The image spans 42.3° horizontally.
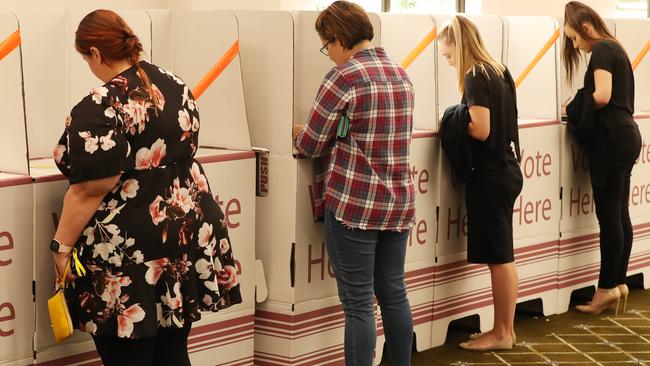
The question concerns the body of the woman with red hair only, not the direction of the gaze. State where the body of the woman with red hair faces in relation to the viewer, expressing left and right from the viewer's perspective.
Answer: facing away from the viewer and to the left of the viewer

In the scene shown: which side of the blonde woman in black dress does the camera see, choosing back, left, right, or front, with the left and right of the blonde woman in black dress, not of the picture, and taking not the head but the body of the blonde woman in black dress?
left

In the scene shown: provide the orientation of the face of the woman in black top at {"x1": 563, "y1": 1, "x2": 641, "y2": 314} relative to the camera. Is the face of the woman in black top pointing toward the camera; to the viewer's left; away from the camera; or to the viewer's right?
to the viewer's left

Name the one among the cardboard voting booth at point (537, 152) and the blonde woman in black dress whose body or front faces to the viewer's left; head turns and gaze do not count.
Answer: the blonde woman in black dress

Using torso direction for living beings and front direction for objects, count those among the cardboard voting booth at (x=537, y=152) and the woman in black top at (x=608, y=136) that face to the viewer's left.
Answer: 1

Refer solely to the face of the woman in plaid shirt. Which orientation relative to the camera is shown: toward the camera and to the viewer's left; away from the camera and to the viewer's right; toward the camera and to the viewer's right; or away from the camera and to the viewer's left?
away from the camera and to the viewer's left

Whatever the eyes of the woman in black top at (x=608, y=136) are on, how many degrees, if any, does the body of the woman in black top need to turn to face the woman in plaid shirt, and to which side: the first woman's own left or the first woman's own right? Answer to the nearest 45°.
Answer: approximately 45° to the first woman's own left

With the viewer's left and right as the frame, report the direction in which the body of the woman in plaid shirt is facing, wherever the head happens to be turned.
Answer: facing away from the viewer and to the left of the viewer

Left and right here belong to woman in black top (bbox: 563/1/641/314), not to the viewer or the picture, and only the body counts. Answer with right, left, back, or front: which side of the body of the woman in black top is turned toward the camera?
left
